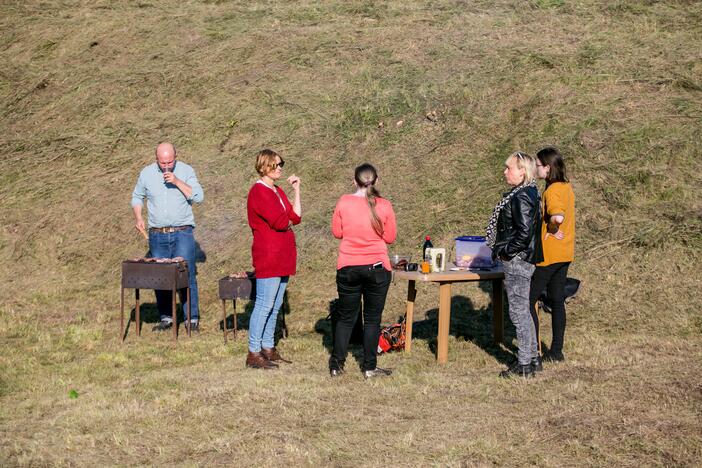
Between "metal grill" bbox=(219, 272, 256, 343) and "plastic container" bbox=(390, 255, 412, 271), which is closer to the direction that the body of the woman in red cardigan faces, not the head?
the plastic container

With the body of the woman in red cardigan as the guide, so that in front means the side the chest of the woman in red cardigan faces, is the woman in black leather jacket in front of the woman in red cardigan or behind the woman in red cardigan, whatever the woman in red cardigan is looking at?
in front

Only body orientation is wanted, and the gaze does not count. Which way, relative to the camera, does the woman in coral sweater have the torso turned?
away from the camera

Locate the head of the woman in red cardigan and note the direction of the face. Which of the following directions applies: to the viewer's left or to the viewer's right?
to the viewer's right

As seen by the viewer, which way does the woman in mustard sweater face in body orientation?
to the viewer's left

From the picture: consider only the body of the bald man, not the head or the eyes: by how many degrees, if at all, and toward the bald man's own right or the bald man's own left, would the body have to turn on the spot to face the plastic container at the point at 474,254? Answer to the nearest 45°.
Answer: approximately 45° to the bald man's own left

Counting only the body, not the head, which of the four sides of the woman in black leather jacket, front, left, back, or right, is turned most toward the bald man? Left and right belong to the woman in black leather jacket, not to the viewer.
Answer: front

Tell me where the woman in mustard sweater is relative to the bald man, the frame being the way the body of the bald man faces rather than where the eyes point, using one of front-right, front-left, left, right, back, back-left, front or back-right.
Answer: front-left

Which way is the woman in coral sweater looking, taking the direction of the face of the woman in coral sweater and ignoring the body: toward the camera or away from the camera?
away from the camera
